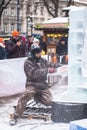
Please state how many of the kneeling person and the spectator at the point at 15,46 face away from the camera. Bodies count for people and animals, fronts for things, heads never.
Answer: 0

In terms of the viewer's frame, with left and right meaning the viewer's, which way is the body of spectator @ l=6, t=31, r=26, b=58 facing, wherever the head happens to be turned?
facing the viewer and to the right of the viewer

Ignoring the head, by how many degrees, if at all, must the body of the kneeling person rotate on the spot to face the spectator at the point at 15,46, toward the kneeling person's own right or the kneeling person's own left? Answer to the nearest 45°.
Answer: approximately 135° to the kneeling person's own left
